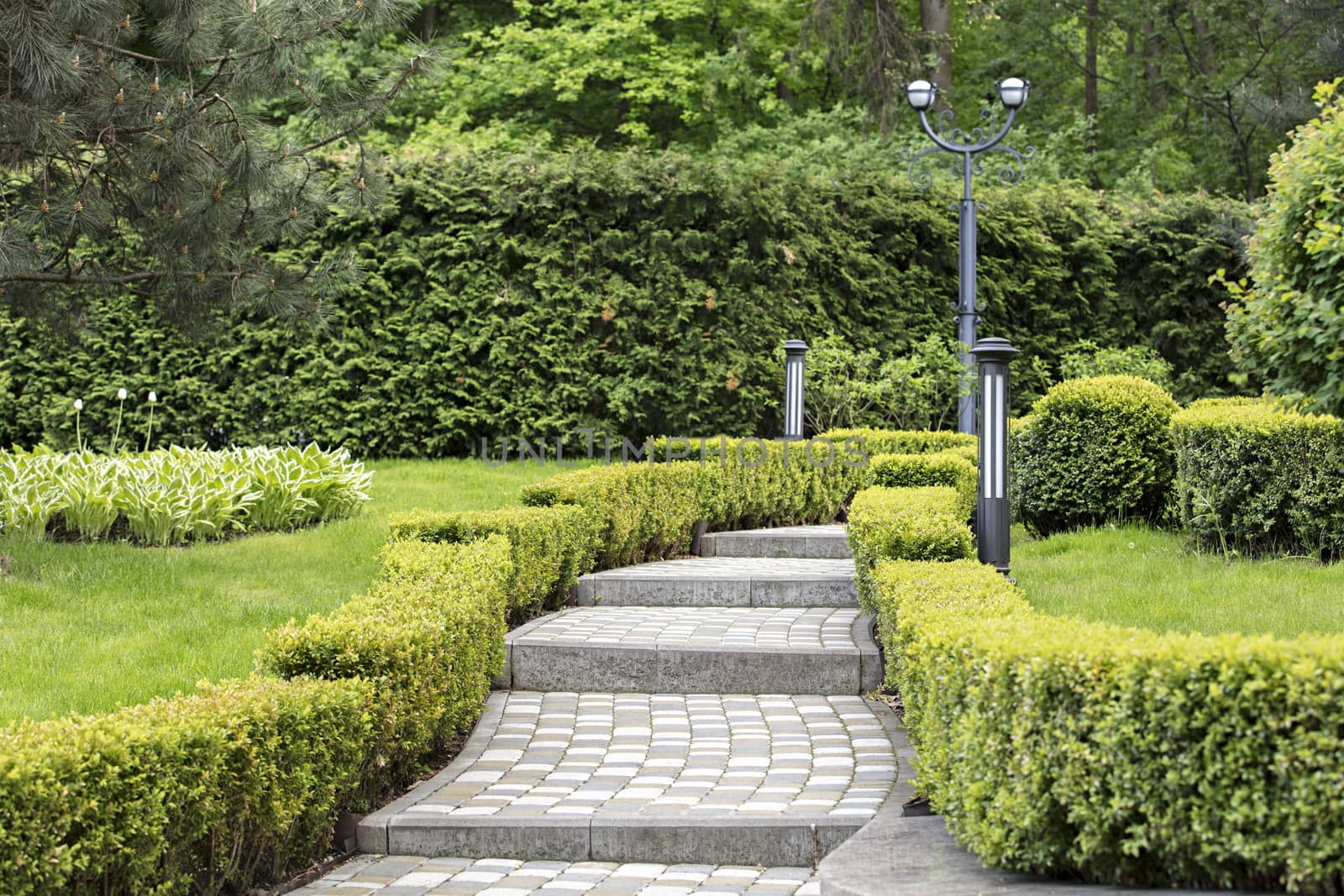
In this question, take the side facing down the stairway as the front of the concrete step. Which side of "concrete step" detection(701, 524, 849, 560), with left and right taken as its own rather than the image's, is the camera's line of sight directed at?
front

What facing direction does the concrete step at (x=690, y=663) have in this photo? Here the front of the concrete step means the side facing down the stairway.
toward the camera

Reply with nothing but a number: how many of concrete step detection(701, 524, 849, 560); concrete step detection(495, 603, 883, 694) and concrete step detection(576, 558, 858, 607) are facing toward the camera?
3

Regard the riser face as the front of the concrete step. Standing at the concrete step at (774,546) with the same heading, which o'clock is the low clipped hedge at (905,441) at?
The low clipped hedge is roughly at 7 o'clock from the concrete step.

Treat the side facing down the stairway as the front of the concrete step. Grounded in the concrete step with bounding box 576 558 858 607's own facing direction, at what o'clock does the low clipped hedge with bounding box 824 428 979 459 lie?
The low clipped hedge is roughly at 7 o'clock from the concrete step.

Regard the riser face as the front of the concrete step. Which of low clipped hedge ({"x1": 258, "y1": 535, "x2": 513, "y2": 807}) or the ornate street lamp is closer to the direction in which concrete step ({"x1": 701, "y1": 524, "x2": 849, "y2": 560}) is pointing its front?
the low clipped hedge

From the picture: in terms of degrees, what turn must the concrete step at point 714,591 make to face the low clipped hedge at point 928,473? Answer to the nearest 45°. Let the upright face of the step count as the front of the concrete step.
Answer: approximately 135° to its left

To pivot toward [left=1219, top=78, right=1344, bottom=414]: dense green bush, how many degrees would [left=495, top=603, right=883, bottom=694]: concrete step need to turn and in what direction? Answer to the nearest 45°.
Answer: approximately 90° to its left

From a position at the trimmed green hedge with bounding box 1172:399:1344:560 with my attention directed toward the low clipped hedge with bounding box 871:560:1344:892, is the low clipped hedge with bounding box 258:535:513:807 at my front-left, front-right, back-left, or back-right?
front-right

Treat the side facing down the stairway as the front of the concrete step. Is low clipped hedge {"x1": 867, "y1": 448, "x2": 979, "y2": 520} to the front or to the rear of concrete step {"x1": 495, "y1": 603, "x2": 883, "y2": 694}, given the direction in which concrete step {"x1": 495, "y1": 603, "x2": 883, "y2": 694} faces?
to the rear

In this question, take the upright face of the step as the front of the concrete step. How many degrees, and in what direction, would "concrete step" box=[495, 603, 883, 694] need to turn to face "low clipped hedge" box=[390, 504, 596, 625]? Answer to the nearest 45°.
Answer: approximately 135° to its right
